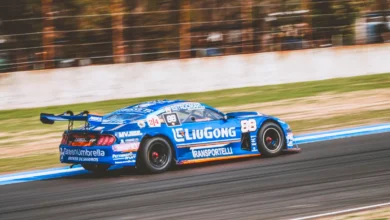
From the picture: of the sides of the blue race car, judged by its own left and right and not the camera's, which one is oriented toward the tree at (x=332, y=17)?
front

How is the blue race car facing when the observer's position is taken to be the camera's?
facing away from the viewer and to the right of the viewer

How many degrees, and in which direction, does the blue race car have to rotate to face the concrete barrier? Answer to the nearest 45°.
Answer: approximately 45° to its left

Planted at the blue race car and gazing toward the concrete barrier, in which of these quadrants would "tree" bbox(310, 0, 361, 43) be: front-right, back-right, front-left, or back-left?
front-right

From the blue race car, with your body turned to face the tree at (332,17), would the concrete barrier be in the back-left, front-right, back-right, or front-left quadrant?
front-left
